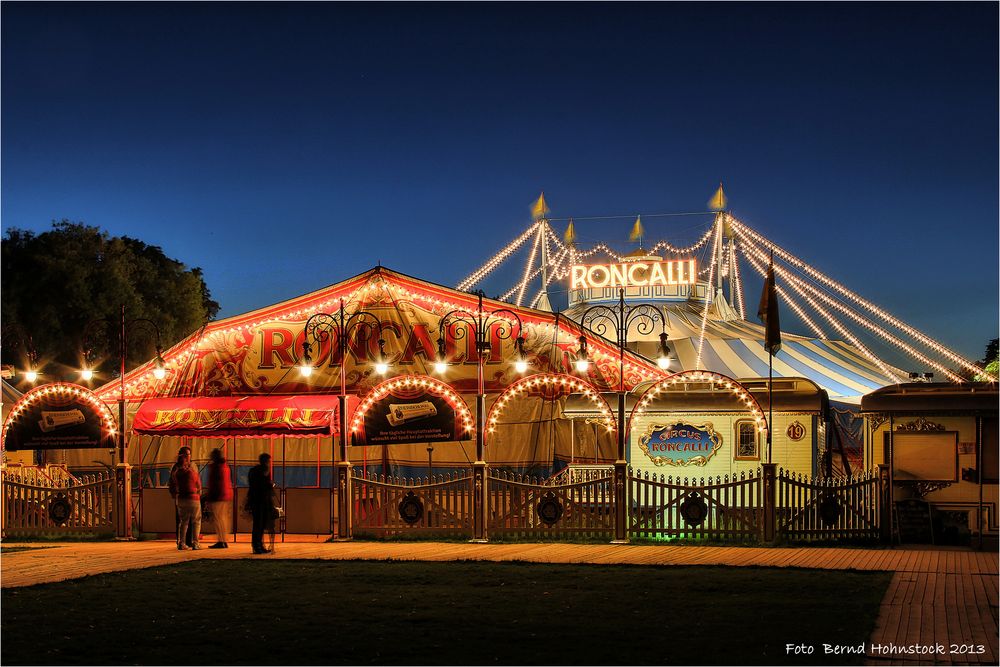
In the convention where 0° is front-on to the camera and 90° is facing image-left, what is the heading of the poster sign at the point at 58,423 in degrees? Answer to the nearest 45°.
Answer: approximately 0°

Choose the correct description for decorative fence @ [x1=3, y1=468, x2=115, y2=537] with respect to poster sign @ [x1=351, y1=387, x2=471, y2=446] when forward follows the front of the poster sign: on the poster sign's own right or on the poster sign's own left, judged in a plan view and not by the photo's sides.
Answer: on the poster sign's own right

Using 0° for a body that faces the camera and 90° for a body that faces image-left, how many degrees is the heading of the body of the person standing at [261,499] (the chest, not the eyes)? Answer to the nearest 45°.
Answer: approximately 270°

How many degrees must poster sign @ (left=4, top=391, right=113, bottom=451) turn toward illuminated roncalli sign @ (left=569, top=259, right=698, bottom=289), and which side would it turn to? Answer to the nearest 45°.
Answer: approximately 135° to its left

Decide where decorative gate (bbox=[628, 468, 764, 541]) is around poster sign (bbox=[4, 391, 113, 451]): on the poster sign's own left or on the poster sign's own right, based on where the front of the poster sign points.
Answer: on the poster sign's own left

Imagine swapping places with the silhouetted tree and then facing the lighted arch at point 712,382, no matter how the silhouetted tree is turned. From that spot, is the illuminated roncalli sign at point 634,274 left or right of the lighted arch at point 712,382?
left

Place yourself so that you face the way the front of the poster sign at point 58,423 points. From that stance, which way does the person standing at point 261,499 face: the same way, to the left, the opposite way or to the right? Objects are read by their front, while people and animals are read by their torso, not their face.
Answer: to the left

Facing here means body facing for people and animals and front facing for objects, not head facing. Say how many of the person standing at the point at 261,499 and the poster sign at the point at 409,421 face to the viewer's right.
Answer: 1
